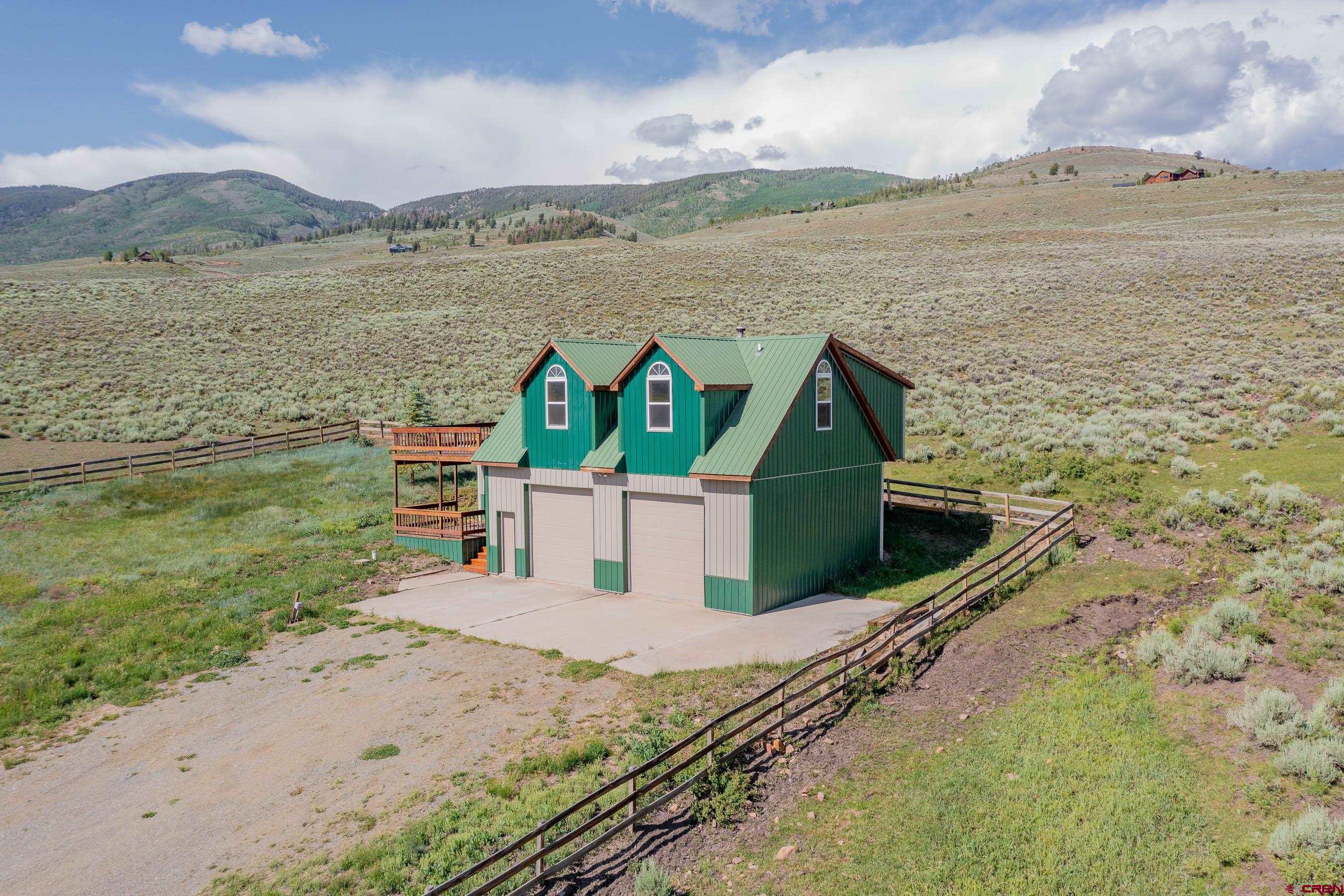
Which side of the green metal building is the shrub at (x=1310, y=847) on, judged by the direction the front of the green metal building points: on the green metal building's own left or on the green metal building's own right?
on the green metal building's own left

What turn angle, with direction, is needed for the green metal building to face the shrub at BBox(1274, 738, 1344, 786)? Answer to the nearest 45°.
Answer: approximately 90° to its left

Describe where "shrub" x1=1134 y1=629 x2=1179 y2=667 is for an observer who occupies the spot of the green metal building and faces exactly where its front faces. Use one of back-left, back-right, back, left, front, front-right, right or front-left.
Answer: left

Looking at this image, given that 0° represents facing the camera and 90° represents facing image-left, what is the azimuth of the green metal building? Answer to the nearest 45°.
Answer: approximately 45°

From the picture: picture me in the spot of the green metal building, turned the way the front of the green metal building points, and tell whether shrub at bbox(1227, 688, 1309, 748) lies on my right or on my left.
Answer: on my left

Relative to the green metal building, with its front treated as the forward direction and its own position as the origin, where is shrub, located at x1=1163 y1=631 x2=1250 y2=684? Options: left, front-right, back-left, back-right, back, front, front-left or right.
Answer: left

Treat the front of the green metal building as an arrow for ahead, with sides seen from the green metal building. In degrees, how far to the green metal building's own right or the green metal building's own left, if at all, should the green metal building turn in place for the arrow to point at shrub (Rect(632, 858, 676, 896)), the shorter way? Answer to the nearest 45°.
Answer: approximately 45° to the green metal building's own left

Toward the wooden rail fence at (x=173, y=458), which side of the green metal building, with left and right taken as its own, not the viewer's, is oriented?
right

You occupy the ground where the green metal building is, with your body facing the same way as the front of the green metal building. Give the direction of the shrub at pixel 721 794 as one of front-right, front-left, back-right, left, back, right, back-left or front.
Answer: front-left

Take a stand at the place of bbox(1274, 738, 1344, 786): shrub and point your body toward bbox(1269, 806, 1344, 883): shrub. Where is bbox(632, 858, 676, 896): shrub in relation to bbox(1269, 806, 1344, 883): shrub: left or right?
right
